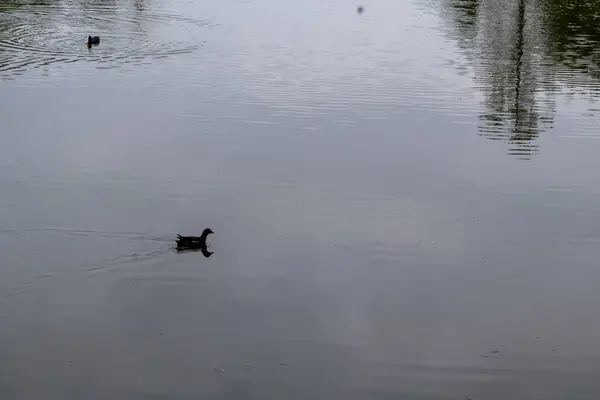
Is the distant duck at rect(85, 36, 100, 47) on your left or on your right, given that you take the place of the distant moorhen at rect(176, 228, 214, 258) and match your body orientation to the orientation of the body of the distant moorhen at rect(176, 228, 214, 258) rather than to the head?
on your left

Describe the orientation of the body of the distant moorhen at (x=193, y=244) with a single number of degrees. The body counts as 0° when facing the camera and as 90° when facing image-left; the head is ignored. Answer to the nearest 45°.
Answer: approximately 270°
